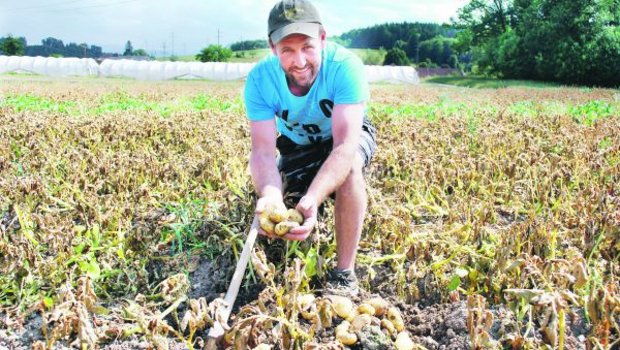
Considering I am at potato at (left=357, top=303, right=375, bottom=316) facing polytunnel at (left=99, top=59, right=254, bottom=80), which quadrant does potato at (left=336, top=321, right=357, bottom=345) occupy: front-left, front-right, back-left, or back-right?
back-left

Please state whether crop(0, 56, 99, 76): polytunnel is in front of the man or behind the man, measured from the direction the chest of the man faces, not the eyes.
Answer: behind

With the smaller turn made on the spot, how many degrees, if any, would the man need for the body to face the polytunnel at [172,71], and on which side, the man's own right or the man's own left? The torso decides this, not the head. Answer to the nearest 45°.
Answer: approximately 180°

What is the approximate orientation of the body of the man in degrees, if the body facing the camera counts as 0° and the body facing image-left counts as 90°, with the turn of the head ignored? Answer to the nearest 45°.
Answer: approximately 0°

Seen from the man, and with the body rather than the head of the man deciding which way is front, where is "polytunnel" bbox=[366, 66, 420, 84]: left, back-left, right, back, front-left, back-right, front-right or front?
back
